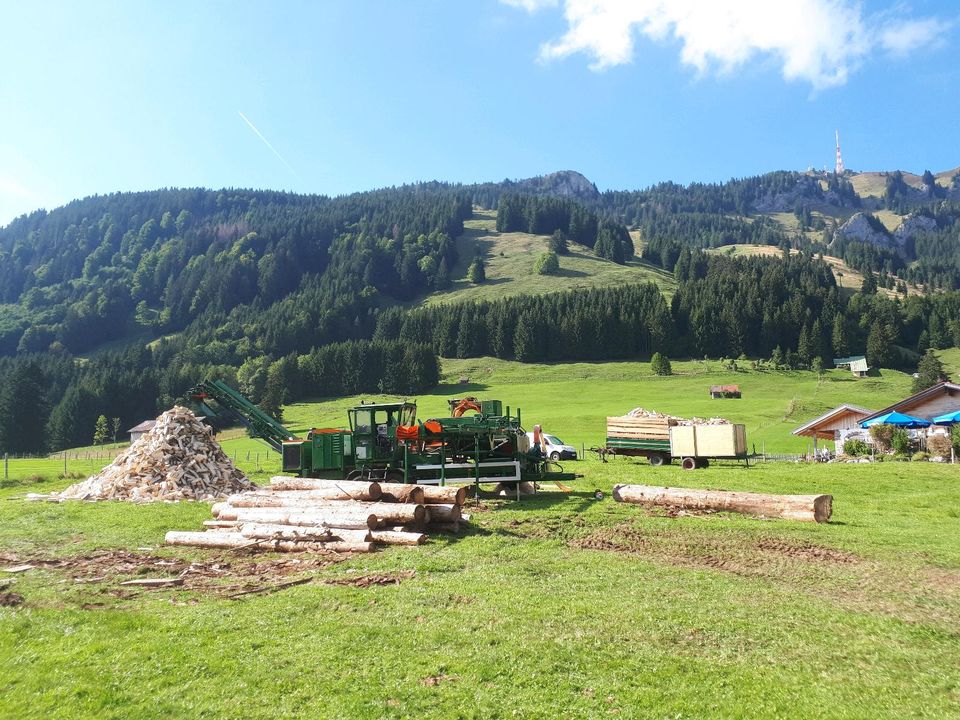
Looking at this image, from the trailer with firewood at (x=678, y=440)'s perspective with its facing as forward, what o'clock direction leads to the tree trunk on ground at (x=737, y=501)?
The tree trunk on ground is roughly at 9 o'clock from the trailer with firewood.

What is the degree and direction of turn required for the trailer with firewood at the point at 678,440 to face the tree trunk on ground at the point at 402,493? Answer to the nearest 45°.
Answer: approximately 90° to its left

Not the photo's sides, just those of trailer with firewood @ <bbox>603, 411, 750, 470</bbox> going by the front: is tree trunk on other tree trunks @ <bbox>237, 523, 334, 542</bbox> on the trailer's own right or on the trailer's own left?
on the trailer's own left

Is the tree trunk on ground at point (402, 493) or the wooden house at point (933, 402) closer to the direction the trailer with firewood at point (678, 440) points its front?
the tree trunk on ground

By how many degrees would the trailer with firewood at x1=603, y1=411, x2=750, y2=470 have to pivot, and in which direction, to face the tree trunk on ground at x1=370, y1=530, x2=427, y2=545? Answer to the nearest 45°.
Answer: approximately 90° to its left

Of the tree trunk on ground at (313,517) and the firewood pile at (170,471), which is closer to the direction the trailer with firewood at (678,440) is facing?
the firewood pile

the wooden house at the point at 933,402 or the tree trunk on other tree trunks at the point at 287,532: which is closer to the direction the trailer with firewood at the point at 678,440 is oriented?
the tree trunk on other tree trunks

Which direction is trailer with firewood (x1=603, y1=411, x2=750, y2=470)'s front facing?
to the viewer's left

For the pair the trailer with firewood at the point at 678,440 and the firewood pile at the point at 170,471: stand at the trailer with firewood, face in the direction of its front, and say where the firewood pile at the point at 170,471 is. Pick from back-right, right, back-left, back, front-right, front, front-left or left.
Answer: front-left

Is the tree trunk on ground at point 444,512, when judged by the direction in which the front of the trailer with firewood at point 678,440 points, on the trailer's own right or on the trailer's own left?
on the trailer's own left

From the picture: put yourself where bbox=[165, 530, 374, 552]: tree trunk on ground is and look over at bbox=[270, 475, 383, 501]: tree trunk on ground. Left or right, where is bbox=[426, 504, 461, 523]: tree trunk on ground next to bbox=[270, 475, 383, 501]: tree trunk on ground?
right

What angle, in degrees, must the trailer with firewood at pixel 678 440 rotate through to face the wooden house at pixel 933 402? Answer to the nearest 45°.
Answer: approximately 135° to its right
